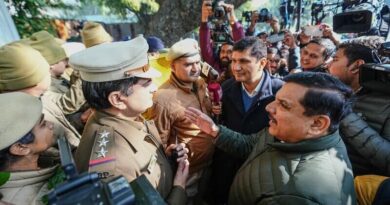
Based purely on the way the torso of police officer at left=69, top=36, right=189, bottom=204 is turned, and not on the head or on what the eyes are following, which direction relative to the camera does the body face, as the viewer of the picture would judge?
to the viewer's right

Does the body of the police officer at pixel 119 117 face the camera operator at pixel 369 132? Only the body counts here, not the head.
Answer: yes

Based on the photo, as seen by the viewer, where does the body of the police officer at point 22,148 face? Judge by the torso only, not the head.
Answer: to the viewer's right

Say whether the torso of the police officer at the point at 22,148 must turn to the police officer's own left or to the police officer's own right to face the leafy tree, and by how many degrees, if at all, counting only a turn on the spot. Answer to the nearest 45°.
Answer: approximately 90° to the police officer's own left

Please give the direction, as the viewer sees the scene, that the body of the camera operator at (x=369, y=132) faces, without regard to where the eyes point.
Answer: to the viewer's left

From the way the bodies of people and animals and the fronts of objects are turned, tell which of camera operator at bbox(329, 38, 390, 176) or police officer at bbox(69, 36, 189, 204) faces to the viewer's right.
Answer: the police officer

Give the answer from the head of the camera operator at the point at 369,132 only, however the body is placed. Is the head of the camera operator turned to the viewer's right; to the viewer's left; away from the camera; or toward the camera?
to the viewer's left

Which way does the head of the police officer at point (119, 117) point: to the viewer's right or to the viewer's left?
to the viewer's right

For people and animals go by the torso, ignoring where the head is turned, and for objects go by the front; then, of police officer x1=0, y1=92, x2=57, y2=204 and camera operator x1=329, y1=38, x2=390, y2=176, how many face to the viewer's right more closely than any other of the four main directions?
1

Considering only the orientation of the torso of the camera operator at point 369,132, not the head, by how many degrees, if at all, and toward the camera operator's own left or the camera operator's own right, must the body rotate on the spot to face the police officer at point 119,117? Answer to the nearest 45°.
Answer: approximately 45° to the camera operator's own left

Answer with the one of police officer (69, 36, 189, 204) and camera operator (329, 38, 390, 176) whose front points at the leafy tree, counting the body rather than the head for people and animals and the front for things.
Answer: the camera operator
